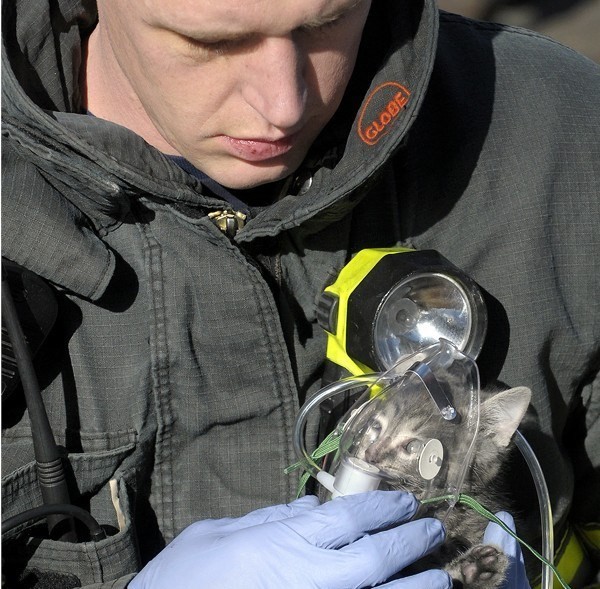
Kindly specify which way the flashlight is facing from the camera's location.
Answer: facing the viewer and to the right of the viewer
